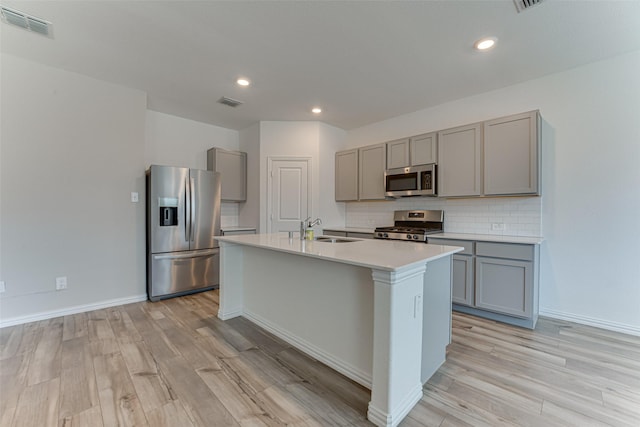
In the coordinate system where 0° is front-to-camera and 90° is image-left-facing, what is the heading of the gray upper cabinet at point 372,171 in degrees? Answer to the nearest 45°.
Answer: approximately 45°

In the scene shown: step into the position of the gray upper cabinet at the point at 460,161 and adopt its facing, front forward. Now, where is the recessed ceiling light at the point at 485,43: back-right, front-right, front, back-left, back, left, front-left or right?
front-left

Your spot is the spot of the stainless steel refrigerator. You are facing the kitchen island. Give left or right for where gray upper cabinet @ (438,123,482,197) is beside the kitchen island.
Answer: left

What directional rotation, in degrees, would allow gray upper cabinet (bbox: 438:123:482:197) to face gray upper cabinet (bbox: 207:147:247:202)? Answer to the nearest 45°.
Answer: approximately 45° to its right

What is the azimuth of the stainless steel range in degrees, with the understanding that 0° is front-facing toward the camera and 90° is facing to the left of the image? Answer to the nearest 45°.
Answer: approximately 45°

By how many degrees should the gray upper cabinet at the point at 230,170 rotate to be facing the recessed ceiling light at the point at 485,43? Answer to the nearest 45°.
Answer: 0° — it already faces it

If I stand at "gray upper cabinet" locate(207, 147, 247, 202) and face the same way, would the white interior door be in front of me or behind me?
in front

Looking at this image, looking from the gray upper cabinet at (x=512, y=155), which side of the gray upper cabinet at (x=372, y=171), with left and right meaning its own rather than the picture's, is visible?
left

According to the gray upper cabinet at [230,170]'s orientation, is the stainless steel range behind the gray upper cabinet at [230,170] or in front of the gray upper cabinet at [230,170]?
in front

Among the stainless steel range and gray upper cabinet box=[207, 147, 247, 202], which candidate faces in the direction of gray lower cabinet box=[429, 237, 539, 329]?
the gray upper cabinet
